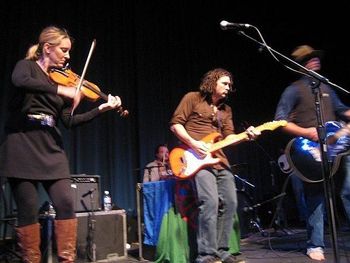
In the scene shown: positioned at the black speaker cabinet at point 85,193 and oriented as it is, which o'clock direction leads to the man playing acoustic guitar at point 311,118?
The man playing acoustic guitar is roughly at 10 o'clock from the black speaker cabinet.

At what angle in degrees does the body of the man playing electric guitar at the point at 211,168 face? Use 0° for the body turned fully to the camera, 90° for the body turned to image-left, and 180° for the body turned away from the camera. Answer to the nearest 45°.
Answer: approximately 315°

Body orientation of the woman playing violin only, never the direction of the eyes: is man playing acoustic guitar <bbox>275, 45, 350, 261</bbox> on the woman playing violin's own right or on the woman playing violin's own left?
on the woman playing violin's own left

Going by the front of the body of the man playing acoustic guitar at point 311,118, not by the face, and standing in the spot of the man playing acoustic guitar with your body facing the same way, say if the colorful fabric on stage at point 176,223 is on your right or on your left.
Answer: on your right

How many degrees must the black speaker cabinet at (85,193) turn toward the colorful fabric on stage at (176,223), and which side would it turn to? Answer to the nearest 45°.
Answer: approximately 45° to its left

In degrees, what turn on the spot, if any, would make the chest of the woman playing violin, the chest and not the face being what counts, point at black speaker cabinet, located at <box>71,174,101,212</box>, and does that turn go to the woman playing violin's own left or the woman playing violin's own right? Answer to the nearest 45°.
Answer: approximately 135° to the woman playing violin's own left
